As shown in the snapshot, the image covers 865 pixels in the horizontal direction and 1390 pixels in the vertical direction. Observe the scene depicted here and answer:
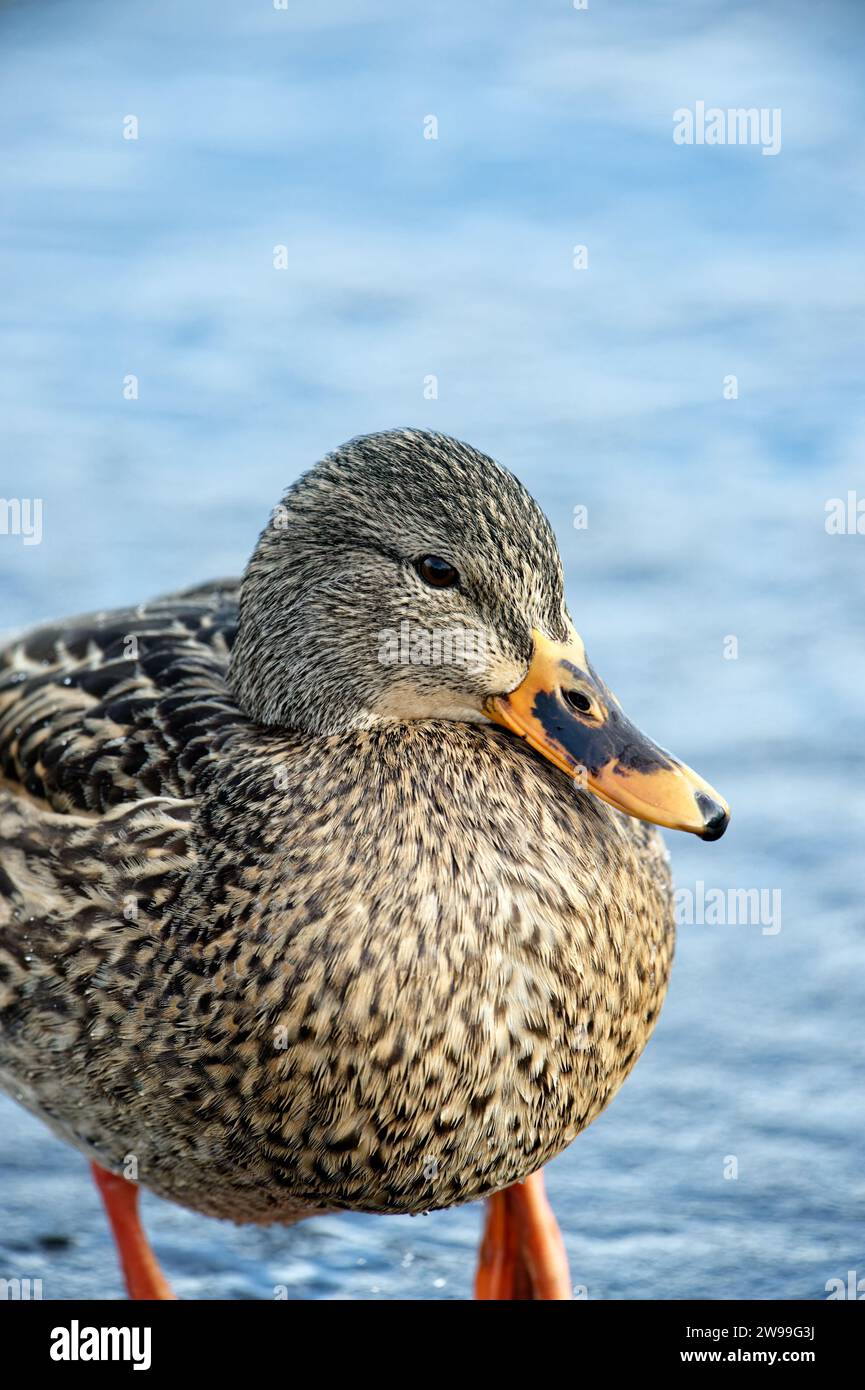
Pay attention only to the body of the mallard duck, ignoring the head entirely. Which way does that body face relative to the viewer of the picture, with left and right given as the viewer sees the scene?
facing the viewer and to the right of the viewer
